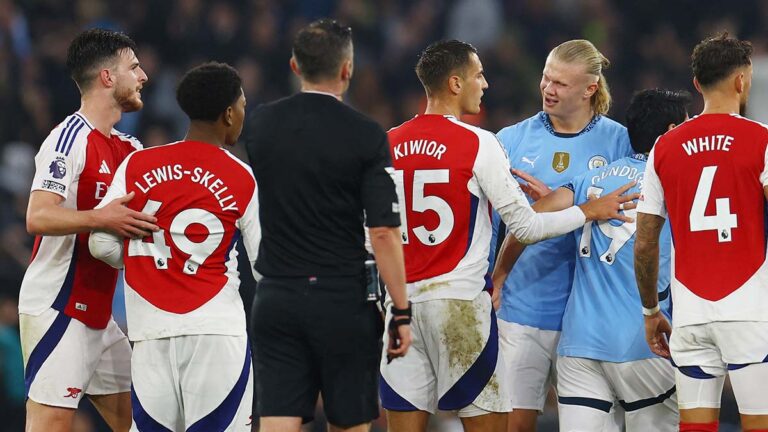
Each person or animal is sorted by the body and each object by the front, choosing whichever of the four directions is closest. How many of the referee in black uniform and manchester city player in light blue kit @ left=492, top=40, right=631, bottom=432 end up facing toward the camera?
1

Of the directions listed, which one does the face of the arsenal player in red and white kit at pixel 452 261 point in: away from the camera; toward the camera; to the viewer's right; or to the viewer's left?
to the viewer's right

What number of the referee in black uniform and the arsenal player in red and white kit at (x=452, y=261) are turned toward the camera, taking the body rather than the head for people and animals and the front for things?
0

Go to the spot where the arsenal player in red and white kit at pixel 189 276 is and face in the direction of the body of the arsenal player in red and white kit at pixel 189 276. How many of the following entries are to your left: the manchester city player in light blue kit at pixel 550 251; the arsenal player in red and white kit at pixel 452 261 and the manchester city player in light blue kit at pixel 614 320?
0

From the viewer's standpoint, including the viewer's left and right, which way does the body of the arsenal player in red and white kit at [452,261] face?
facing away from the viewer and to the right of the viewer

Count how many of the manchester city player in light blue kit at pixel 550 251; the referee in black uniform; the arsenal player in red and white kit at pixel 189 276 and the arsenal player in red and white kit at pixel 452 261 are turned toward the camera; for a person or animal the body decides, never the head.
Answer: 1

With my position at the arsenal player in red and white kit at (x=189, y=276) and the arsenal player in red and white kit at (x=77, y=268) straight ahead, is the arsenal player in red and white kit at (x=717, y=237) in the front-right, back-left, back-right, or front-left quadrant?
back-right

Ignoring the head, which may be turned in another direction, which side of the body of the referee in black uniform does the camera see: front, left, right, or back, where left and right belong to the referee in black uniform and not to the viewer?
back

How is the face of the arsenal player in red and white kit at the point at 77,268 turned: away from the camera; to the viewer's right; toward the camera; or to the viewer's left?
to the viewer's right

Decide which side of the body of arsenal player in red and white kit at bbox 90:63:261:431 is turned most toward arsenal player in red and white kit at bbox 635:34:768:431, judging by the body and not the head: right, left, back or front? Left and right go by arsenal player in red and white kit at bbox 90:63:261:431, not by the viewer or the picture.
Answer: right

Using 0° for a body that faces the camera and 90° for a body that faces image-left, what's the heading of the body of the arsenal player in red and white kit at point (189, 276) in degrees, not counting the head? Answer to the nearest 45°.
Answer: approximately 180°

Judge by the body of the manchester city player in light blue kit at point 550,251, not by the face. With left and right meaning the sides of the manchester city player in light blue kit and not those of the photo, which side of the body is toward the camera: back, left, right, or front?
front

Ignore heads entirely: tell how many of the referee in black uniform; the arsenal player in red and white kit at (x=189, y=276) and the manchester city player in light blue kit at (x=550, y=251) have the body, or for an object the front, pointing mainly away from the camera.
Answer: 2
